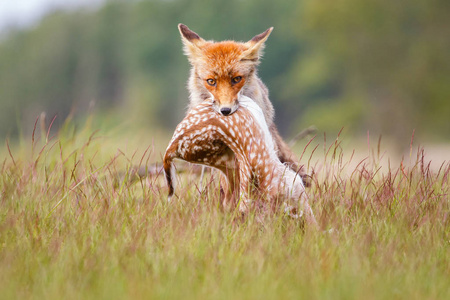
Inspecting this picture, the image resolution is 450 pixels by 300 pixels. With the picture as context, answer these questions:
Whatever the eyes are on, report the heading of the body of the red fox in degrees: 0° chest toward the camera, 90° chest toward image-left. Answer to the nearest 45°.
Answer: approximately 0°
